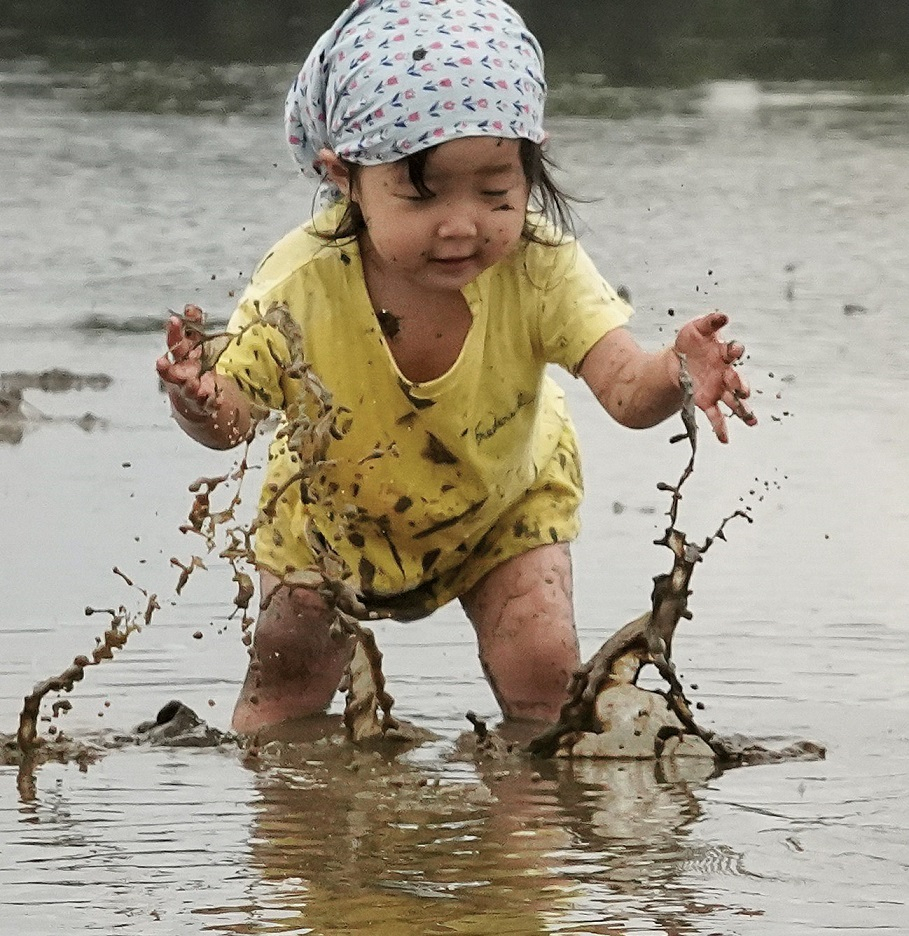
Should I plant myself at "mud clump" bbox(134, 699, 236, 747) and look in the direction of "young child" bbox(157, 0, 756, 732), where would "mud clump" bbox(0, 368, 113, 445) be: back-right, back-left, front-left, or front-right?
back-left

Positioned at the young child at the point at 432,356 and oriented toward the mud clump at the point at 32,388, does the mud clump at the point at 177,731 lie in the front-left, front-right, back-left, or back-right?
front-left

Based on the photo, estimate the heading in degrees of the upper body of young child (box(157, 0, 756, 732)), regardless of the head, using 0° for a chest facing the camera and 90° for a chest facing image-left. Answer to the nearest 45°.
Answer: approximately 0°

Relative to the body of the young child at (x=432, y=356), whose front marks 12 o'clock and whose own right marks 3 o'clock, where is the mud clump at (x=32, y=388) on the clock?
The mud clump is roughly at 5 o'clock from the young child.

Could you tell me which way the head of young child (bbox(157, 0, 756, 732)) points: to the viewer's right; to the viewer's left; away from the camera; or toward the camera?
toward the camera
